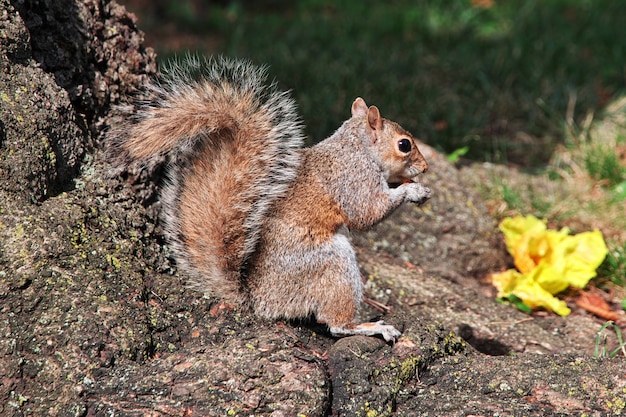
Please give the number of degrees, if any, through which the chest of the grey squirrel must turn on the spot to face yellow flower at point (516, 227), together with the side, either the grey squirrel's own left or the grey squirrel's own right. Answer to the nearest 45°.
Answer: approximately 45° to the grey squirrel's own left

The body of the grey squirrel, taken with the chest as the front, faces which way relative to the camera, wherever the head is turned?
to the viewer's right

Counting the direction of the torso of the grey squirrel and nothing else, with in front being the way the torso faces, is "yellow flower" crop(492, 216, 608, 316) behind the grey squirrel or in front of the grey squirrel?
in front
